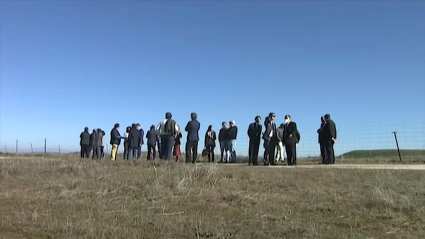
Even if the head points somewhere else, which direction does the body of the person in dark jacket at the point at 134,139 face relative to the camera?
away from the camera

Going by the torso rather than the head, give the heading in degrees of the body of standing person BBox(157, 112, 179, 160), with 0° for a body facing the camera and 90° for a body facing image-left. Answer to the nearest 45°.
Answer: approximately 180°

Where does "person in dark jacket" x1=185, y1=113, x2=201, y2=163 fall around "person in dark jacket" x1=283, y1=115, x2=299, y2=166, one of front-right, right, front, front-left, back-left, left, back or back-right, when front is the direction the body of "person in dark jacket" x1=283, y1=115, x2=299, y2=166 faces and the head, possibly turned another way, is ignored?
front-right

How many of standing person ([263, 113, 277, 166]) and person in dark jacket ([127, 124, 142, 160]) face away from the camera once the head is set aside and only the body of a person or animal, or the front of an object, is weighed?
1
